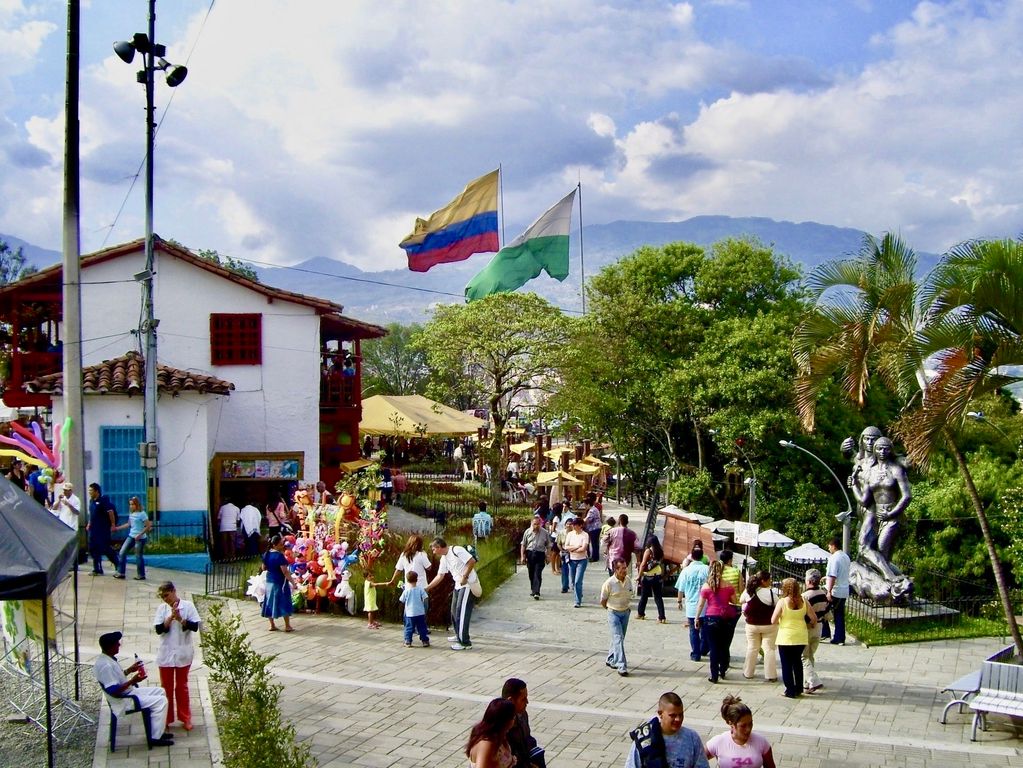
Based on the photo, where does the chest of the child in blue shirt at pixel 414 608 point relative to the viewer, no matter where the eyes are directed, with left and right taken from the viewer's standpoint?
facing away from the viewer

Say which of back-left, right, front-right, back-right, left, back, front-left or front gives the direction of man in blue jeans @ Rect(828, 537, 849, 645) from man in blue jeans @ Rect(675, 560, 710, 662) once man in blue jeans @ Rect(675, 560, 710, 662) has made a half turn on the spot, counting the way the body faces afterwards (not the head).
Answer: left

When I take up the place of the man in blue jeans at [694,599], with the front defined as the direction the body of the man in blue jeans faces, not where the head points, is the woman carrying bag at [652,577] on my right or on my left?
on my left

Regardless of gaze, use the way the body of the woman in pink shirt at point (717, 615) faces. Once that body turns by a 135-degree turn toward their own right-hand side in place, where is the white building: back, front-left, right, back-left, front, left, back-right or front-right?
back

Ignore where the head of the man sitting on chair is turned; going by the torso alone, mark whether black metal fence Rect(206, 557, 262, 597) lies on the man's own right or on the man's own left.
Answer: on the man's own left

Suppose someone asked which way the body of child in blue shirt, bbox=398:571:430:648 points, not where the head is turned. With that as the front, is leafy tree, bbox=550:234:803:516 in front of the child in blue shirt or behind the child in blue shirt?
in front

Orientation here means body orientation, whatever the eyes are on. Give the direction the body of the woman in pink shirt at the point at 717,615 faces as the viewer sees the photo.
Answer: away from the camera

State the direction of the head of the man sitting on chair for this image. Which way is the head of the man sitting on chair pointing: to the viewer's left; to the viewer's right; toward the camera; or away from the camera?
to the viewer's right

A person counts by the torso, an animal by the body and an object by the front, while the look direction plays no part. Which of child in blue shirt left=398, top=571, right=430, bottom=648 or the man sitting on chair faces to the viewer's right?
the man sitting on chair

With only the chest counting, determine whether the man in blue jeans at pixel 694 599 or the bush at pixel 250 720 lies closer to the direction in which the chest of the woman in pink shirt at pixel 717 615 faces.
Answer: the man in blue jeans

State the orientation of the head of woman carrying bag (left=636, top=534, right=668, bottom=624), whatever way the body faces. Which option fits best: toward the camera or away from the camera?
away from the camera

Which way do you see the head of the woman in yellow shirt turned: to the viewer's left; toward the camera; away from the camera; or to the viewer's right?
away from the camera

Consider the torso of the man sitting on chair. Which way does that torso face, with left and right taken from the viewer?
facing to the right of the viewer

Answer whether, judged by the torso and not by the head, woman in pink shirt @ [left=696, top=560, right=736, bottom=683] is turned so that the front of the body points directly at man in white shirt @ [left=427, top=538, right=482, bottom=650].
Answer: no

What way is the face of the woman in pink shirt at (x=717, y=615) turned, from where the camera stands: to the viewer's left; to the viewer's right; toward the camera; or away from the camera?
away from the camera

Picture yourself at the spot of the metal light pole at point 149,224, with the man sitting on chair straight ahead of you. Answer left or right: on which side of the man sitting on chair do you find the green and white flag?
left
